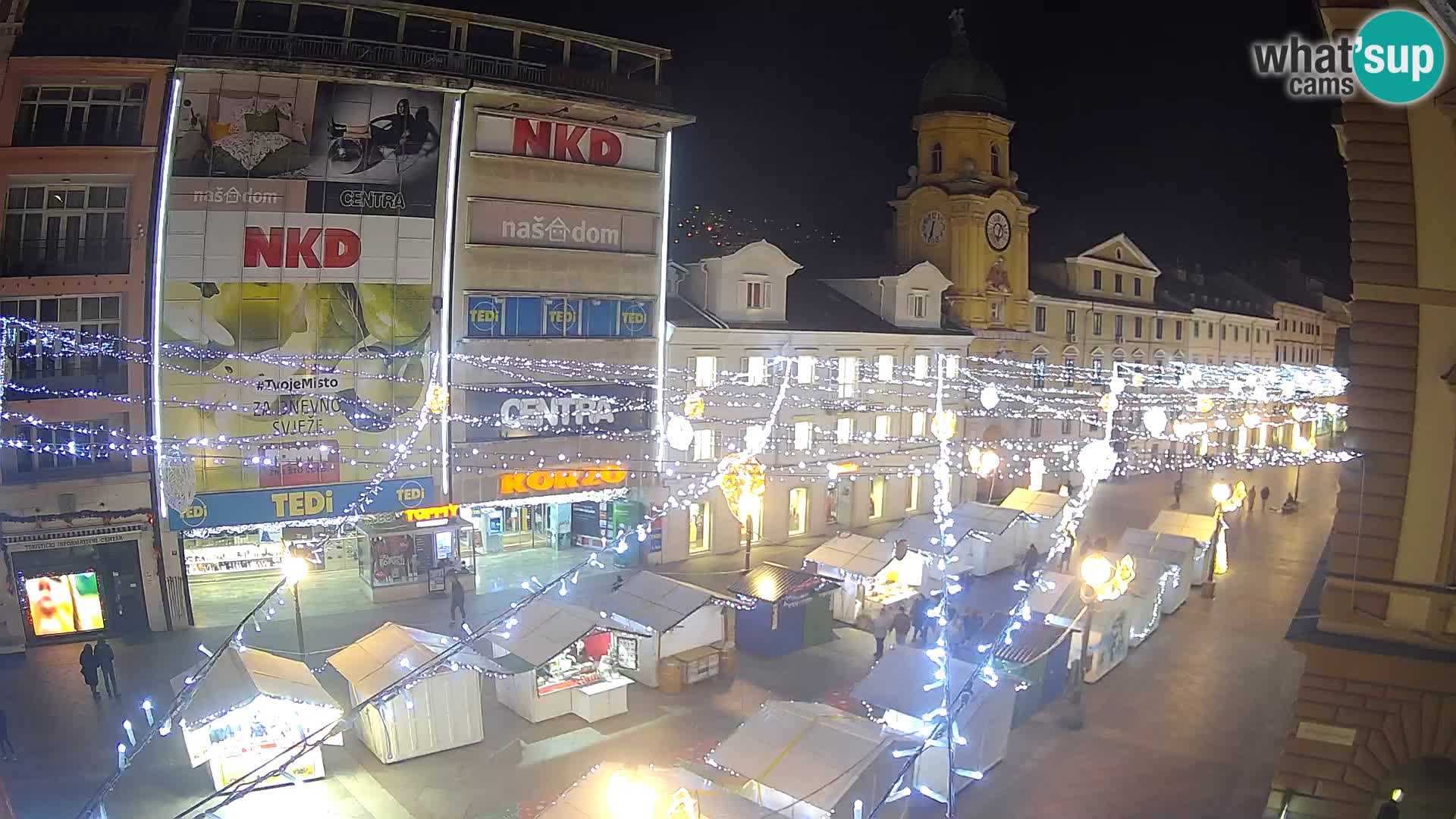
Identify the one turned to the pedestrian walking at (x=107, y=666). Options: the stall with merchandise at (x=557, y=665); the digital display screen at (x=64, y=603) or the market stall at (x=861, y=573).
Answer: the digital display screen

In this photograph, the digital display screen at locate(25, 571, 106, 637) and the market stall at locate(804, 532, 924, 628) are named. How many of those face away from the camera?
0

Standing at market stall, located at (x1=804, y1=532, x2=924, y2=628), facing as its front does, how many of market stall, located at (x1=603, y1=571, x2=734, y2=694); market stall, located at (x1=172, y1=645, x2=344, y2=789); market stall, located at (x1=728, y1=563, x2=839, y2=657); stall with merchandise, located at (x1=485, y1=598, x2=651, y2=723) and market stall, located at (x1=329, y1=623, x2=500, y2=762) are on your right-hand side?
5

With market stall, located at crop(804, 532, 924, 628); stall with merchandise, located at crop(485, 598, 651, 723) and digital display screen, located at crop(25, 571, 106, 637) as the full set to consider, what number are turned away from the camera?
0

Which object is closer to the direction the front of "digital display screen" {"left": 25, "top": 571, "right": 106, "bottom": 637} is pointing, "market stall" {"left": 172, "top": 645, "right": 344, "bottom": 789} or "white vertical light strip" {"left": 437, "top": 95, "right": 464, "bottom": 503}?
the market stall

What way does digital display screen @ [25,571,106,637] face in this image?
toward the camera

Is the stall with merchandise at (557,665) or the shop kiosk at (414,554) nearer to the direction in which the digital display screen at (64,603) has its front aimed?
the stall with merchandise

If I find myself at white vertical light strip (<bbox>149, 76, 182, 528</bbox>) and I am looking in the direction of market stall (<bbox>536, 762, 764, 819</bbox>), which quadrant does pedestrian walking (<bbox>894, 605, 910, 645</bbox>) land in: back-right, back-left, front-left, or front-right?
front-left

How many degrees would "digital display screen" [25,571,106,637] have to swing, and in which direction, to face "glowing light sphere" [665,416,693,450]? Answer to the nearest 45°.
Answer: approximately 45° to its left

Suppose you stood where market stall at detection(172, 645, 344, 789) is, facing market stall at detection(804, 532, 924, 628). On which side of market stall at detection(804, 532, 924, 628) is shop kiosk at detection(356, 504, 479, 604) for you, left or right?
left

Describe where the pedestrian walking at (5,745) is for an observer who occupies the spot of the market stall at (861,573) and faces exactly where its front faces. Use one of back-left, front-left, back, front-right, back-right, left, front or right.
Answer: right

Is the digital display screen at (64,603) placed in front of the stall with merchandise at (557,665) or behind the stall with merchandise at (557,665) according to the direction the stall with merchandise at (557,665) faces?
behind

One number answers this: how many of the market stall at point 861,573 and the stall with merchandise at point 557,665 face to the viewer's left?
0

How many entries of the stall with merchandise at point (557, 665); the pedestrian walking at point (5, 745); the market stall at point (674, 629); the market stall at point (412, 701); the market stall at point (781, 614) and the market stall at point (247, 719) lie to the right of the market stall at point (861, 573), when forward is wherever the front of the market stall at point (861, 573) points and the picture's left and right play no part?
6
